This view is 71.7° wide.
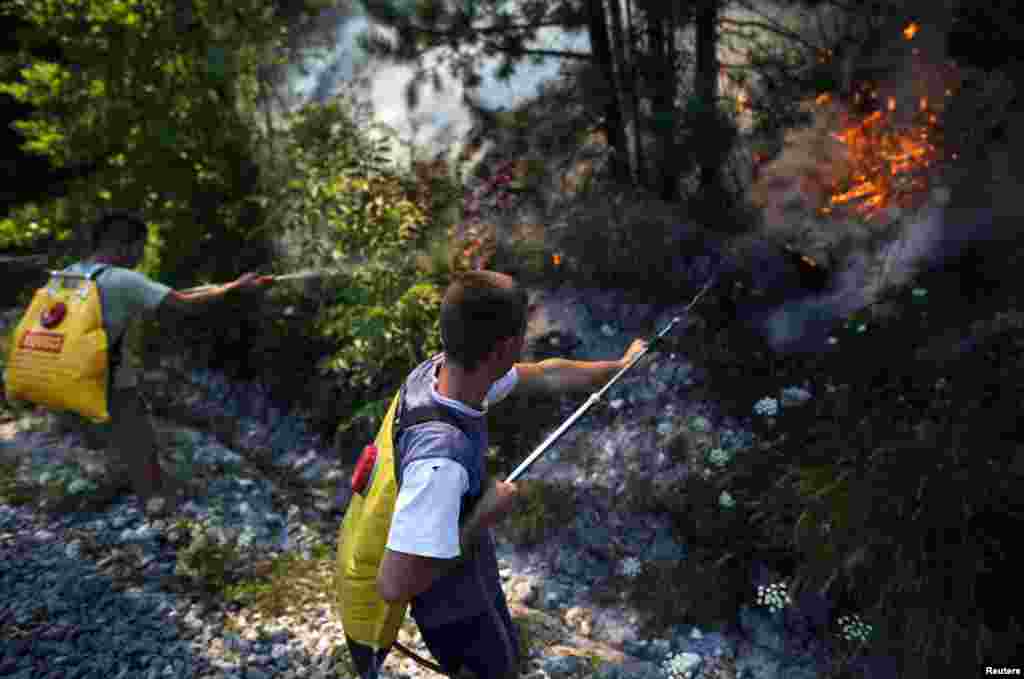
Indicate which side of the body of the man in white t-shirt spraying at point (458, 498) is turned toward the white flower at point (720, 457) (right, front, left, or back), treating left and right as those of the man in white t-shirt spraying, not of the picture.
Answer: front

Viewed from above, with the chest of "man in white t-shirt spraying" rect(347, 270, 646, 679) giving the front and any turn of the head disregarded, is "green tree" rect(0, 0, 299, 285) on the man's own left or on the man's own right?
on the man's own left

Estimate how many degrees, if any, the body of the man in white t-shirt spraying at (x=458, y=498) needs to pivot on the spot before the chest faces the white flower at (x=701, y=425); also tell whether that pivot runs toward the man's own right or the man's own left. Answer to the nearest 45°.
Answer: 0° — they already face it

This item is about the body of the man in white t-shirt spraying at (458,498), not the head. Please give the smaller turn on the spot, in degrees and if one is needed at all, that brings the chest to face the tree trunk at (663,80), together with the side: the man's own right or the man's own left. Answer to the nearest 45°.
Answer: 0° — they already face it

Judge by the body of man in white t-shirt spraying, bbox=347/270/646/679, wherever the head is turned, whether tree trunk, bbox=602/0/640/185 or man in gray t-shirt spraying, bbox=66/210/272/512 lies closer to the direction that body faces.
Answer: the tree trunk

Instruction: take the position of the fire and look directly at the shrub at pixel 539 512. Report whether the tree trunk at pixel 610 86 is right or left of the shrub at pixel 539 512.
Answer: right

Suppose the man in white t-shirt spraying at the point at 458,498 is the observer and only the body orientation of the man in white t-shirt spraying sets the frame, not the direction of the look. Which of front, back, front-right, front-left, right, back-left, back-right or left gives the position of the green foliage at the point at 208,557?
left

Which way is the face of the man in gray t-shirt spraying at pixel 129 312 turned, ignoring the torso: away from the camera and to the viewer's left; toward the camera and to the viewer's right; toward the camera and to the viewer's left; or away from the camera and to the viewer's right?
away from the camera and to the viewer's right

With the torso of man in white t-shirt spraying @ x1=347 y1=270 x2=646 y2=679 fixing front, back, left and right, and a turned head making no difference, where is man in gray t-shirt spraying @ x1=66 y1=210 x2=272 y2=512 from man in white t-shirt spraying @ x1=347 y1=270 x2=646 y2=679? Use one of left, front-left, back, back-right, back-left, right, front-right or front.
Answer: left

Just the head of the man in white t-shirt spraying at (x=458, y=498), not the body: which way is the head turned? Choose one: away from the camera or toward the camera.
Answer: away from the camera

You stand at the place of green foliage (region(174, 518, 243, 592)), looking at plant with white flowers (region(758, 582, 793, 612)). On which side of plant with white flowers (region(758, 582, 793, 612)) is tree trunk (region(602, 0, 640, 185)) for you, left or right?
left

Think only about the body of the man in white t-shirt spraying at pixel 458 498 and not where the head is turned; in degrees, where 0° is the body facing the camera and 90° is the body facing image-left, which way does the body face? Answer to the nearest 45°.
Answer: approximately 225°
